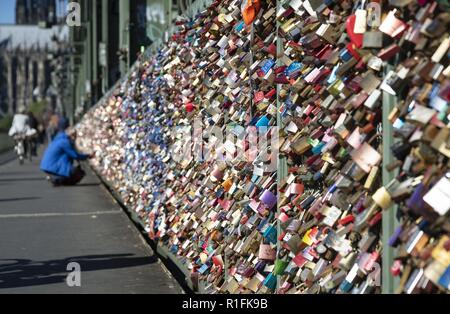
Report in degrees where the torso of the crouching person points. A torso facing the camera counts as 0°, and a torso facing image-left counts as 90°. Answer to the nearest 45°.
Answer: approximately 270°
